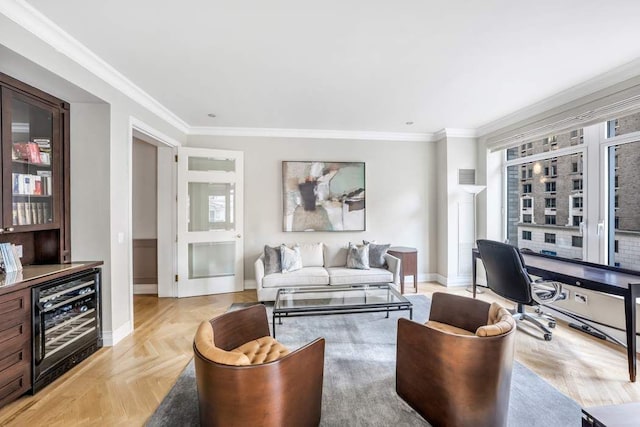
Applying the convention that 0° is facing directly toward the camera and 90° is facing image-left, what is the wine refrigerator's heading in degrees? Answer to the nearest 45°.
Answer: approximately 315°

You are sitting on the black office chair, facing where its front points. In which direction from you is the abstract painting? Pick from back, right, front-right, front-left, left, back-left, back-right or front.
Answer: back-left

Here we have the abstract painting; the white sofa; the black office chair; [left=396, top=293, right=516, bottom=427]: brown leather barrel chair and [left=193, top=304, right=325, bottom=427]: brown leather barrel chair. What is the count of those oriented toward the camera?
2

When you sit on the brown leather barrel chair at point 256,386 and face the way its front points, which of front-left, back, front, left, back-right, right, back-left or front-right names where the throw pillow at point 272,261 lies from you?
front-left

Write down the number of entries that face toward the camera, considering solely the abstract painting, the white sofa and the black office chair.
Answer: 2

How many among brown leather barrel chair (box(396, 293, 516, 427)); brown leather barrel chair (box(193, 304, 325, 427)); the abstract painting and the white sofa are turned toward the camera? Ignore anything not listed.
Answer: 2

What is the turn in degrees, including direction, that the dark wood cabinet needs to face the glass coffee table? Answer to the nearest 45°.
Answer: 0° — it already faces it

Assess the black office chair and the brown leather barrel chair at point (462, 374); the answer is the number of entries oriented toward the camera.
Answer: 0

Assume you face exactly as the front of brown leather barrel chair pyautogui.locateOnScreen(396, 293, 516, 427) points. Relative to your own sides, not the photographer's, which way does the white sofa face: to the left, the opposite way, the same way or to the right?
the opposite way

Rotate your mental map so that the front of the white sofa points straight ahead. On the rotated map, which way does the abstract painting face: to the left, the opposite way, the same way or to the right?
the same way

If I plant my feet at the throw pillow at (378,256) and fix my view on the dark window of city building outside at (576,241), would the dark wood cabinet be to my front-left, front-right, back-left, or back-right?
back-right

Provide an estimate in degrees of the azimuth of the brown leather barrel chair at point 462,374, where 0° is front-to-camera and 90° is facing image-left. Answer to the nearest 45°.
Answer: approximately 135°

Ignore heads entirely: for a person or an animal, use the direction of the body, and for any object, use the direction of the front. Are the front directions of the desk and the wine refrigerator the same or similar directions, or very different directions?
very different directions

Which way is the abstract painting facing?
toward the camera

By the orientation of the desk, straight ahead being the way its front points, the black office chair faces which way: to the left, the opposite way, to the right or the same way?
the opposite way

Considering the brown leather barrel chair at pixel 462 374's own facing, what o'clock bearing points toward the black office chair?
The black office chair is roughly at 2 o'clock from the brown leather barrel chair.

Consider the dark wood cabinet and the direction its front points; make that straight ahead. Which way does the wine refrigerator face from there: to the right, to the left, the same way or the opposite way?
the same way

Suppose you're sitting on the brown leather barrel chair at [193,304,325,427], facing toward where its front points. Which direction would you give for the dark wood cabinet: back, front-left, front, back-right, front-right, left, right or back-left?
left

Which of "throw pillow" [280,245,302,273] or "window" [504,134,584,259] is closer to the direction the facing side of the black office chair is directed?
the window

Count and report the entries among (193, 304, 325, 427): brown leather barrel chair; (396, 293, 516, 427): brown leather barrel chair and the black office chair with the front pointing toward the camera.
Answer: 0
